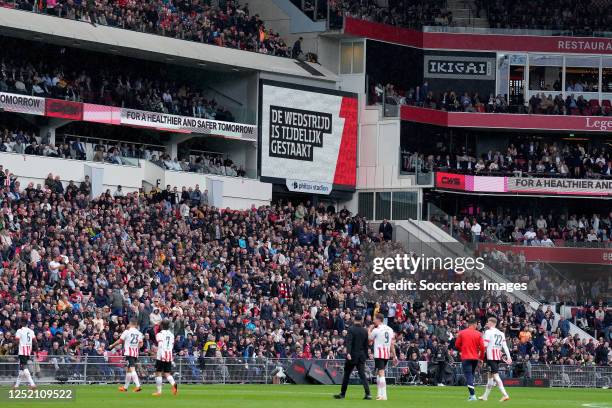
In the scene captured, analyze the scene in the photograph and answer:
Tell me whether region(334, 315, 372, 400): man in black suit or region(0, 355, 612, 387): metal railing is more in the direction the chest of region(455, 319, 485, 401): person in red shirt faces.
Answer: the metal railing

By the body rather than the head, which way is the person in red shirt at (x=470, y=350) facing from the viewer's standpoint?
away from the camera

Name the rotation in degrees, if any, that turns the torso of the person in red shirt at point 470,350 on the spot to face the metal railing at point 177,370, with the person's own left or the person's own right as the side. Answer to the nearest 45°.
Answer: approximately 45° to the person's own left

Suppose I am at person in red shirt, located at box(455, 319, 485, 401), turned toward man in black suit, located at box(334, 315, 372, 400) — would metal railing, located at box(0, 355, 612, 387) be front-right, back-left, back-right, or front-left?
front-right

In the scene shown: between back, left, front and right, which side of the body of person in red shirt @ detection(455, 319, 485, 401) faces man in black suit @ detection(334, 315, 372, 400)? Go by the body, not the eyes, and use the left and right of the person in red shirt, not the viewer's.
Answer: left

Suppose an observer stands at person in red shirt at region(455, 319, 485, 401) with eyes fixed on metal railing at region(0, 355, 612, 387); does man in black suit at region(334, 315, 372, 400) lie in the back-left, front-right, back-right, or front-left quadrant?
front-left
